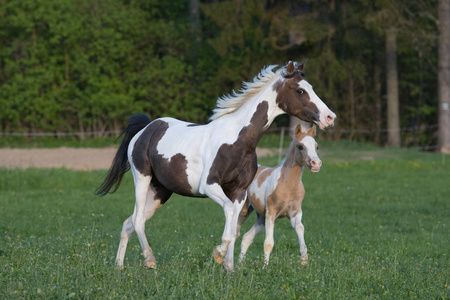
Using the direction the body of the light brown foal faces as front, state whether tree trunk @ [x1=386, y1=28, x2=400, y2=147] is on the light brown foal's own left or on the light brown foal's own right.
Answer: on the light brown foal's own left

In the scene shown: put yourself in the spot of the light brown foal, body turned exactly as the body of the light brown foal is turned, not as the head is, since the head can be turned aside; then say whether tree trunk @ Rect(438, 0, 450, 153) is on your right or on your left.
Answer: on your left

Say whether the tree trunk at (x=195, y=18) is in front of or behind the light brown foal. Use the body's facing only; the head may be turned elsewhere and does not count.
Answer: behind

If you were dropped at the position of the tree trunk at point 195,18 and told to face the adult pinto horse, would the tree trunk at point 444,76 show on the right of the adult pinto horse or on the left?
left

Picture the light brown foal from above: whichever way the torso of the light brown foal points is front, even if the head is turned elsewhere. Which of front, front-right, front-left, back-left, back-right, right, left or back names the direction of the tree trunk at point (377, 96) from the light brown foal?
back-left

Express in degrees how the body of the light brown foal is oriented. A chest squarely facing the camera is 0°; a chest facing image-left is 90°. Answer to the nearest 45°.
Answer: approximately 315°
